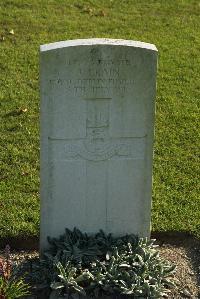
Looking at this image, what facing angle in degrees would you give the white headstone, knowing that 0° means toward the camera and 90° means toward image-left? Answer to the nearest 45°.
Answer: approximately 0°
